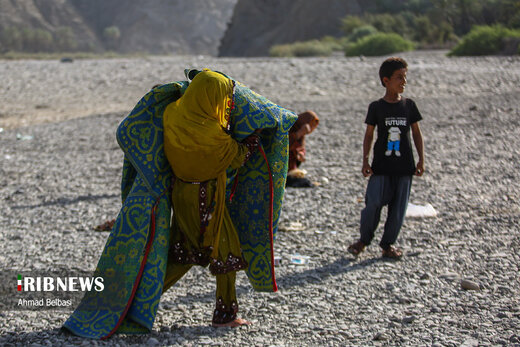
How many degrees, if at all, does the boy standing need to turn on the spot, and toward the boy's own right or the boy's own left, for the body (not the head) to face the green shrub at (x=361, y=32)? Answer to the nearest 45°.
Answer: approximately 180°

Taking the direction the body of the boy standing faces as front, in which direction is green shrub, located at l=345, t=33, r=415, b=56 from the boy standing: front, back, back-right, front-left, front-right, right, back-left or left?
back

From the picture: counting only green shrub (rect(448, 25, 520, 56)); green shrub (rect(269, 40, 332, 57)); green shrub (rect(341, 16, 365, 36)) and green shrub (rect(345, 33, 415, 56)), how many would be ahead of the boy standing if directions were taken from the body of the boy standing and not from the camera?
0

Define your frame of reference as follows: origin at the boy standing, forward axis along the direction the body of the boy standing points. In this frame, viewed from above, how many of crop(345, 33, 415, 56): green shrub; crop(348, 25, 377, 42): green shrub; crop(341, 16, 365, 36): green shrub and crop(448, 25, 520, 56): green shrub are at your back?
4

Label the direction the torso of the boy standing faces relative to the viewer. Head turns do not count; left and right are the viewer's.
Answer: facing the viewer

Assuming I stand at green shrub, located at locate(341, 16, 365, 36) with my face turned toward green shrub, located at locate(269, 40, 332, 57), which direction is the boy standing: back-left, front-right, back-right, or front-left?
front-left

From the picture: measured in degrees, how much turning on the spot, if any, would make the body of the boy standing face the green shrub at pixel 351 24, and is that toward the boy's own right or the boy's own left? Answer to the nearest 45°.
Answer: approximately 180°

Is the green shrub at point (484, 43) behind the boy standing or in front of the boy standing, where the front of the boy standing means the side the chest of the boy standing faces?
behind

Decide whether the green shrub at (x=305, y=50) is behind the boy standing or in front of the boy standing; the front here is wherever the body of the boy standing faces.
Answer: behind

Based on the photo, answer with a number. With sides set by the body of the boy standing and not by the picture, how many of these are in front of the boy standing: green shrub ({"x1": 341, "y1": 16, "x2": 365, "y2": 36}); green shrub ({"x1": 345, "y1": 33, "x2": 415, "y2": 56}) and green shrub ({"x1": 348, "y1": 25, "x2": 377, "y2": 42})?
0

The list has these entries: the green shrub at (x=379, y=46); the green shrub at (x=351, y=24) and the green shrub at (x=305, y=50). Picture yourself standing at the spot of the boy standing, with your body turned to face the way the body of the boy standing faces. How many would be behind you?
3
